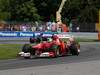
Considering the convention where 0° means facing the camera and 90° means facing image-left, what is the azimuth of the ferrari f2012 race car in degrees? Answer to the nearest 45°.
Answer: approximately 45°
